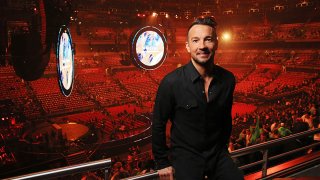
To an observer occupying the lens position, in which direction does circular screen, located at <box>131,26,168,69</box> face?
facing the viewer and to the right of the viewer

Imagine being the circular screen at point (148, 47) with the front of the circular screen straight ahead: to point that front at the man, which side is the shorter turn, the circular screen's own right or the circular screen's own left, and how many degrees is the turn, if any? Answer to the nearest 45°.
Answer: approximately 45° to the circular screen's own right

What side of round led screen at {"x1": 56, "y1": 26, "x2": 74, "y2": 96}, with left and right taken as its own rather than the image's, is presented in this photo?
right

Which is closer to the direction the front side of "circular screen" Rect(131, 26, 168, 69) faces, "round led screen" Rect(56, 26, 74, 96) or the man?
the man

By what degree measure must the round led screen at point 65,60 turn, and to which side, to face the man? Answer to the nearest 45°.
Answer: approximately 90° to its right

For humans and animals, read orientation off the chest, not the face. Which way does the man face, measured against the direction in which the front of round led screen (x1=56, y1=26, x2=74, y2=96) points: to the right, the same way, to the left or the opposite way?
to the right

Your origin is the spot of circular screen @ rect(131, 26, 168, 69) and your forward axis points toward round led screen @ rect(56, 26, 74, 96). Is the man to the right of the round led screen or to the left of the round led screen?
left

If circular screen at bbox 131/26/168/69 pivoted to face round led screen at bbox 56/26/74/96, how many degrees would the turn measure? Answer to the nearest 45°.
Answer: approximately 90° to its right

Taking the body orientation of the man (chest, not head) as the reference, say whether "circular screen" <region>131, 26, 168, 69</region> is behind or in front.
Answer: behind

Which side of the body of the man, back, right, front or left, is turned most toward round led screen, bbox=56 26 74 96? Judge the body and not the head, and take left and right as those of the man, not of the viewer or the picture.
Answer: back
